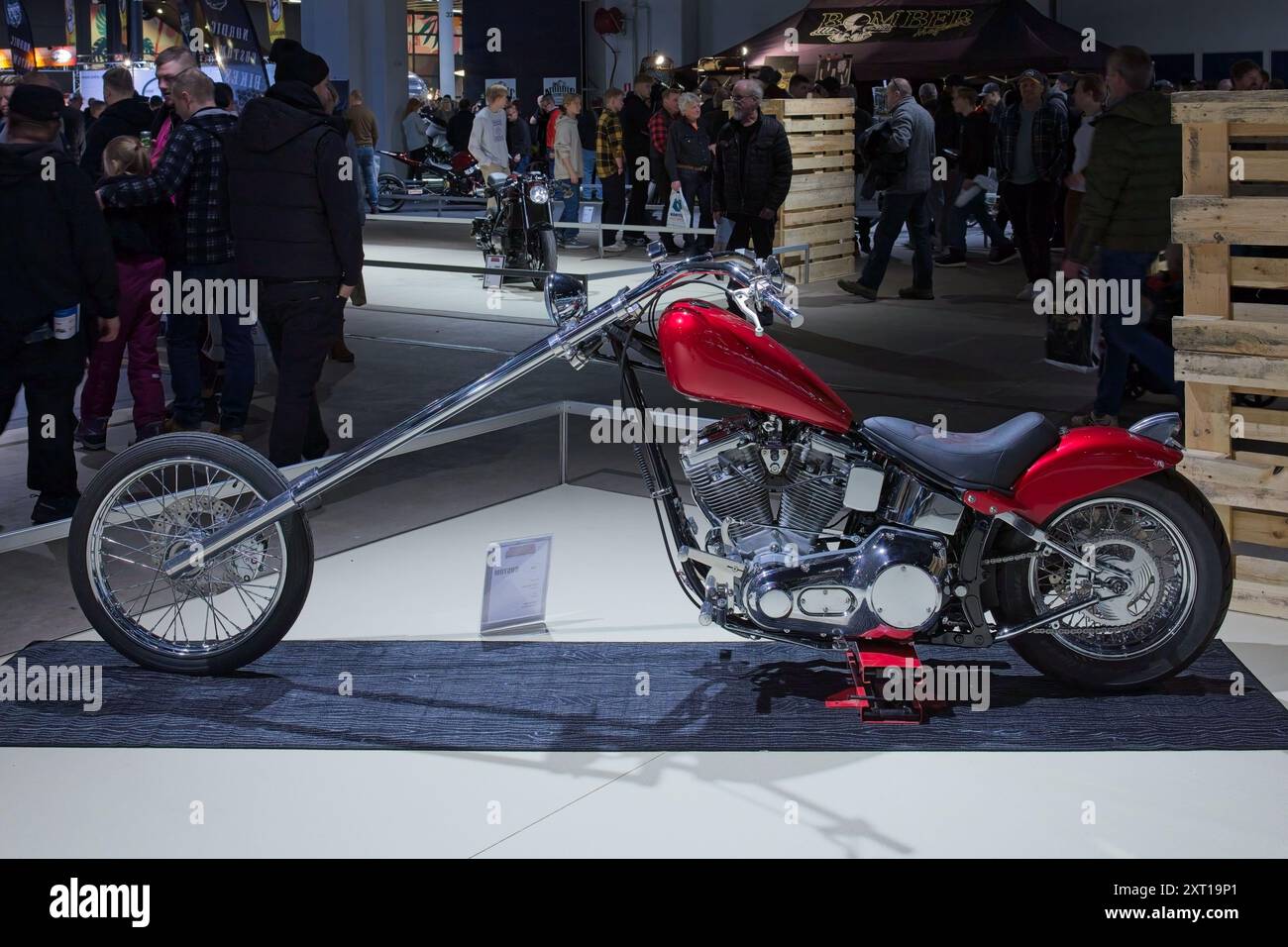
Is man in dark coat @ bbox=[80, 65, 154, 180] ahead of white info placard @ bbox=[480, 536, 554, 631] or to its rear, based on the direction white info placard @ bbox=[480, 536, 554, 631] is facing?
to the rear

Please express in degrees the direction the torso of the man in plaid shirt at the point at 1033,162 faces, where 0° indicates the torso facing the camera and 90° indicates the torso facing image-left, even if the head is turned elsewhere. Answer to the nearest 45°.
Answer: approximately 0°

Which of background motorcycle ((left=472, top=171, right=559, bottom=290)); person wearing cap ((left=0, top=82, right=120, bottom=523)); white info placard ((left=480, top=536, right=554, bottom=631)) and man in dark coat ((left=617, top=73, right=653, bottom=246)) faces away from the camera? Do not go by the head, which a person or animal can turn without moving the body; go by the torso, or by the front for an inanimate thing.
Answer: the person wearing cap

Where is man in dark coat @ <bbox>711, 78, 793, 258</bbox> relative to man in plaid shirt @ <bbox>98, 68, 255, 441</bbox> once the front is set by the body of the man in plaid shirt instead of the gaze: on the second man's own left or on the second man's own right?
on the second man's own right

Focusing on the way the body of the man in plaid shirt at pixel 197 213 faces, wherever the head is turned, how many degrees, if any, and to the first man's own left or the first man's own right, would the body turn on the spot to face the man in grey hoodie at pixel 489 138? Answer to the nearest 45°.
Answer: approximately 45° to the first man's own right

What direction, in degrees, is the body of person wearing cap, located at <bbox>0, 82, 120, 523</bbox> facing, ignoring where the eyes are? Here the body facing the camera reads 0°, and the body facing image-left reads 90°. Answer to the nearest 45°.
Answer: approximately 180°

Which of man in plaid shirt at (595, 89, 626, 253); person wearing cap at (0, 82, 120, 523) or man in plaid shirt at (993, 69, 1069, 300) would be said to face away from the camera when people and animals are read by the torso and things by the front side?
the person wearing cap

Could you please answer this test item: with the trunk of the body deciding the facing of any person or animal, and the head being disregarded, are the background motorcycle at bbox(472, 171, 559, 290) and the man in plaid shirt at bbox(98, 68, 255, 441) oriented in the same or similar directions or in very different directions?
very different directions

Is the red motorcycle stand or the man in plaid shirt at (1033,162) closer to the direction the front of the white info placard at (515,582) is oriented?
the red motorcycle stand

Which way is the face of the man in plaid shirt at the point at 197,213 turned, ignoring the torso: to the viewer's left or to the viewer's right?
to the viewer's left

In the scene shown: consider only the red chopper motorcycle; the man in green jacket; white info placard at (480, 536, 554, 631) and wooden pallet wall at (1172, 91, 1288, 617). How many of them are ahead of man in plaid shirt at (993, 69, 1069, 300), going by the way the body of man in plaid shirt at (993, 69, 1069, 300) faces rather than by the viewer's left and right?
4

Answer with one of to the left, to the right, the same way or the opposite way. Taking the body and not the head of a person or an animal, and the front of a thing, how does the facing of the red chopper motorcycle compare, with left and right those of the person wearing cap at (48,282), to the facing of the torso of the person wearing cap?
to the left

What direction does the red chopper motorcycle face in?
to the viewer's left
